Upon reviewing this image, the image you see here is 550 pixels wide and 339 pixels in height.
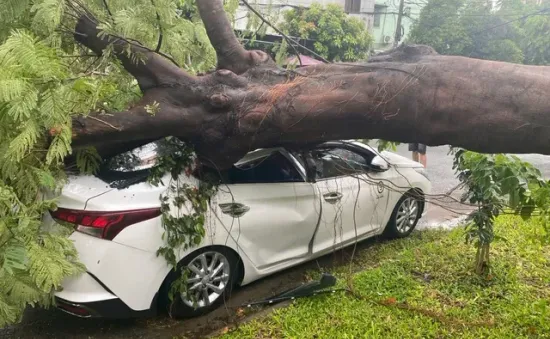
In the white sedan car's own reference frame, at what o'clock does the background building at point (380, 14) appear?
The background building is roughly at 11 o'clock from the white sedan car.

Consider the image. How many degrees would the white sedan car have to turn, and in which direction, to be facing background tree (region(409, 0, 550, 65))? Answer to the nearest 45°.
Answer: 0° — it already faces it

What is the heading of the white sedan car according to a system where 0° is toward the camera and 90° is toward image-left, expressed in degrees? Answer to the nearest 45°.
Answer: approximately 225°
